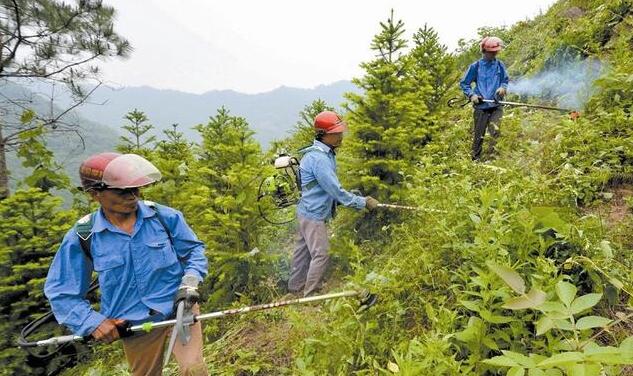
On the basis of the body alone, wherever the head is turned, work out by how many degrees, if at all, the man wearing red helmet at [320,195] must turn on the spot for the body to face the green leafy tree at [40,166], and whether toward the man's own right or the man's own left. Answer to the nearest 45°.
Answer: approximately 180°

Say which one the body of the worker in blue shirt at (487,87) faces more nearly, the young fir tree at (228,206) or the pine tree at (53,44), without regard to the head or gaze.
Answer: the young fir tree

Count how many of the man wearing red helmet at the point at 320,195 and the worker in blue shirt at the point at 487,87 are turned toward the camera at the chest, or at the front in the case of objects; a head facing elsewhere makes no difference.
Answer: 1

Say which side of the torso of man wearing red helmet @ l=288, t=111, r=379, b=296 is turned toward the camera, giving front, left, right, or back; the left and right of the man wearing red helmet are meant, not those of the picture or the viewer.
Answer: right

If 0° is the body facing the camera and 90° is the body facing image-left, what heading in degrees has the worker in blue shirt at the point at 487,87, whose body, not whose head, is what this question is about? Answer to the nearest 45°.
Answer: approximately 0°

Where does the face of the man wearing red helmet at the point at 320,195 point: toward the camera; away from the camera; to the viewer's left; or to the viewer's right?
to the viewer's right

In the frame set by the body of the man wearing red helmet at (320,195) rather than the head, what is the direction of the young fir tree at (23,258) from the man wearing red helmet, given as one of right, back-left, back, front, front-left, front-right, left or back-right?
back

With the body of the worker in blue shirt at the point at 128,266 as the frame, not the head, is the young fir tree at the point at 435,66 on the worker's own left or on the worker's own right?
on the worker's own left

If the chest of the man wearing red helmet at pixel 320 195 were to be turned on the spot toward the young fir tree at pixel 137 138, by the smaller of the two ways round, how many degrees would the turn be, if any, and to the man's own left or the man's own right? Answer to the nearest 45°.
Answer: approximately 135° to the man's own left

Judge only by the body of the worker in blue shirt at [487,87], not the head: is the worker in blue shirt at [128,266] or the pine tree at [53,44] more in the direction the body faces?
the worker in blue shirt
